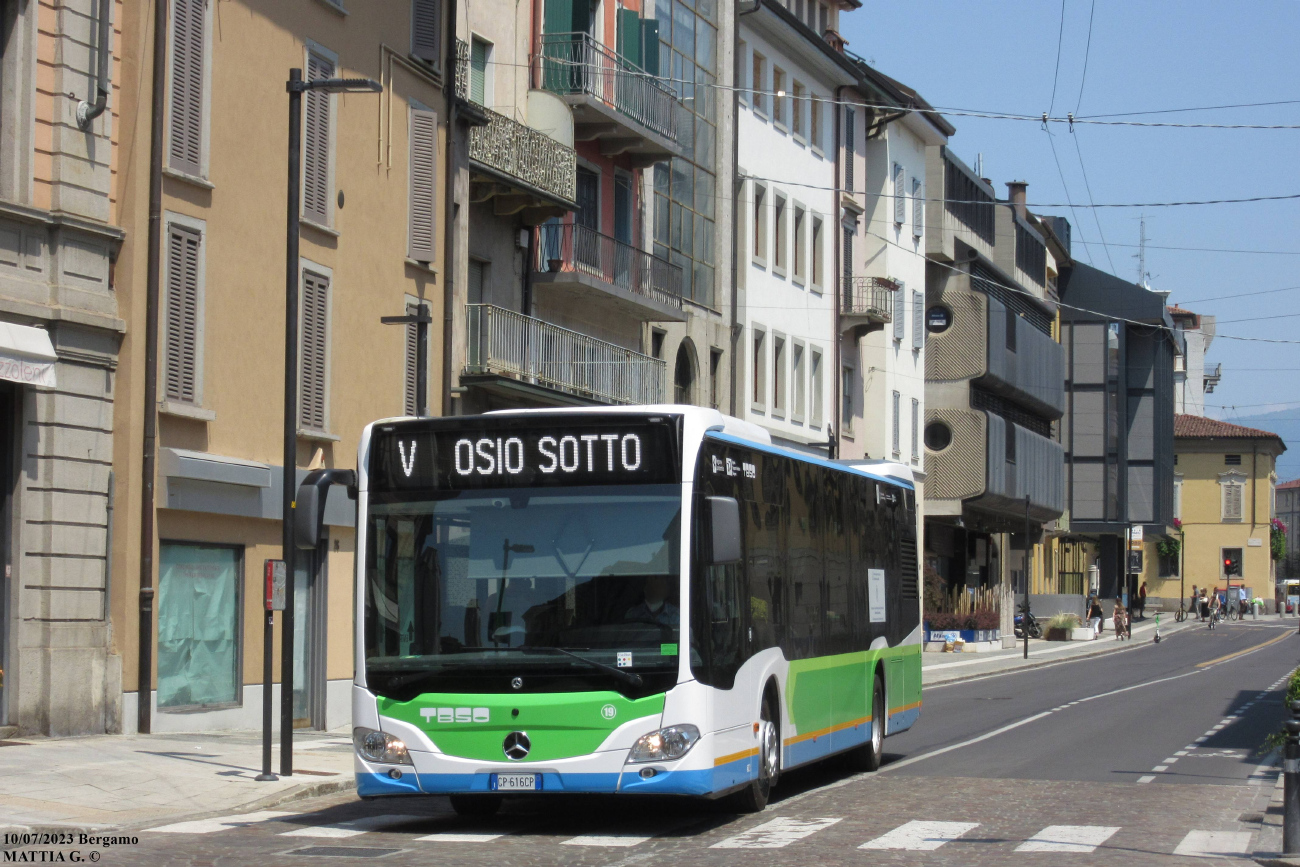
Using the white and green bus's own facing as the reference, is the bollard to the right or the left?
on its left

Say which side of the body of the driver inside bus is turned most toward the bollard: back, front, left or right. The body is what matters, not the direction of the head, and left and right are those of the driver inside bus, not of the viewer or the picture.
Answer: left

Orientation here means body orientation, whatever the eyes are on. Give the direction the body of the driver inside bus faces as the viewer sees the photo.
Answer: toward the camera

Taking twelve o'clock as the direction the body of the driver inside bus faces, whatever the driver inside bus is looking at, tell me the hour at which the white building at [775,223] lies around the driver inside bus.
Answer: The white building is roughly at 6 o'clock from the driver inside bus.

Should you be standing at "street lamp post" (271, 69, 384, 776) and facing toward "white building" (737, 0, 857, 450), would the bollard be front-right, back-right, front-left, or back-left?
back-right

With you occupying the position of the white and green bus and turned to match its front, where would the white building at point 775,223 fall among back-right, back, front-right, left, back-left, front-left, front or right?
back

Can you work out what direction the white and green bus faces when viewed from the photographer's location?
facing the viewer
